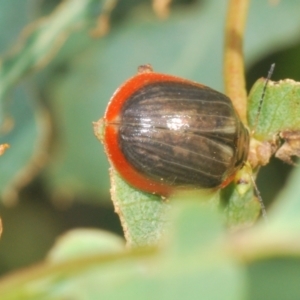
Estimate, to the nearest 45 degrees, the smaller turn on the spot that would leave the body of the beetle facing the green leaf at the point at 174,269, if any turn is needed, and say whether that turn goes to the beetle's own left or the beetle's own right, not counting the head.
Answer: approximately 90° to the beetle's own right

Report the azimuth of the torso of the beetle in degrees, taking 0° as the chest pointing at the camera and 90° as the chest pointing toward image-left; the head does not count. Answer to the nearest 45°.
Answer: approximately 270°
